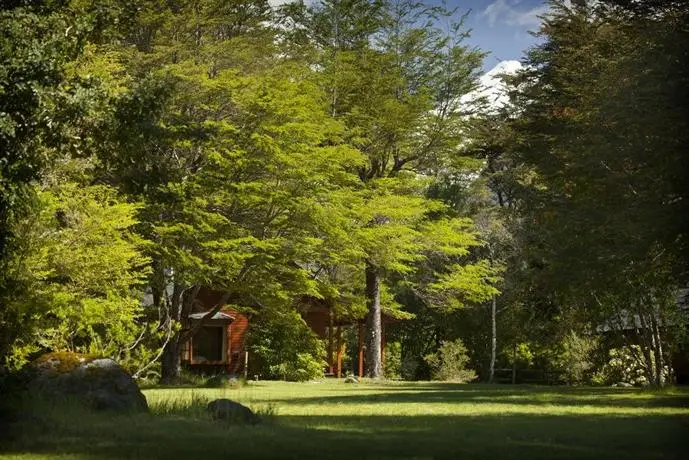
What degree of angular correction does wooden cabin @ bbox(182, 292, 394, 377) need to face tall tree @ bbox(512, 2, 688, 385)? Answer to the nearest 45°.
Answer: approximately 45° to its left

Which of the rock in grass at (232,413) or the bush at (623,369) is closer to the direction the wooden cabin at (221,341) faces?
the rock in grass

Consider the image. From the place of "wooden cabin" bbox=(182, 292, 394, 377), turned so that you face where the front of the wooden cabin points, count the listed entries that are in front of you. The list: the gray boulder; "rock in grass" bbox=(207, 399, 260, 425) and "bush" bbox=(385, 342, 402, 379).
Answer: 2

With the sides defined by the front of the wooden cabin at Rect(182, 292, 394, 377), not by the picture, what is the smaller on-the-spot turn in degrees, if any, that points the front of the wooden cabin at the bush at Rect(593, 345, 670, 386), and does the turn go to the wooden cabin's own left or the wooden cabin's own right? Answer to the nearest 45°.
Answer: approximately 45° to the wooden cabin's own left

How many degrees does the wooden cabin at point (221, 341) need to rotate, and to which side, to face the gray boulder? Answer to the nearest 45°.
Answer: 0° — it already faces it

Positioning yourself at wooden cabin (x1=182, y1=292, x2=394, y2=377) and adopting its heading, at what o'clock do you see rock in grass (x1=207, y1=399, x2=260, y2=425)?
The rock in grass is roughly at 12 o'clock from the wooden cabin.

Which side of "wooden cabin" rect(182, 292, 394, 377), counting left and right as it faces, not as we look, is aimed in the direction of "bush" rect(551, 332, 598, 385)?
left

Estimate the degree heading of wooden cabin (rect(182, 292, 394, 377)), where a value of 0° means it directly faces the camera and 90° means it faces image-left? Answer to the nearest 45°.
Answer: approximately 0°

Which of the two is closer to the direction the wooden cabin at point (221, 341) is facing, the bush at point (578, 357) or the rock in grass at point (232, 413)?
the rock in grass
